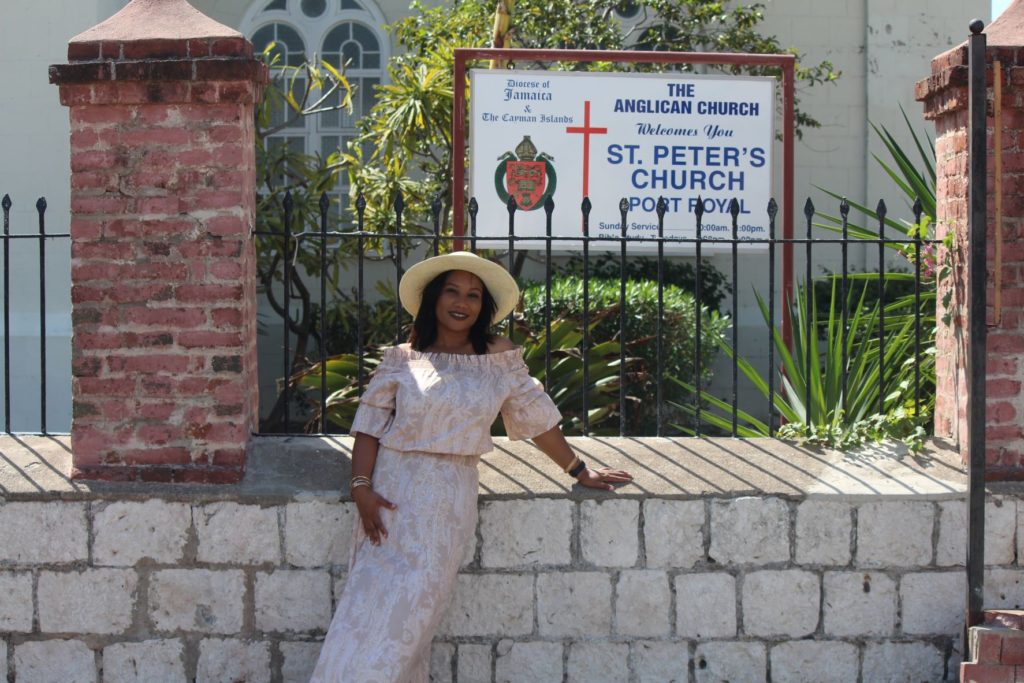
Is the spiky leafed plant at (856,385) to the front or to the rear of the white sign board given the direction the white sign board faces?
to the front

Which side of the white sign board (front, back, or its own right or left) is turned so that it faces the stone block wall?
front

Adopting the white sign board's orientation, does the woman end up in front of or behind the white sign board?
in front

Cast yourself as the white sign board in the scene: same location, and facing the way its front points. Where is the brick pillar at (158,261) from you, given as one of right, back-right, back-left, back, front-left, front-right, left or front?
front-right

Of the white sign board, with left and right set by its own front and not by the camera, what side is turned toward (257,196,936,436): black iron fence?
front

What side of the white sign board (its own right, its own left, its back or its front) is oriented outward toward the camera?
front
